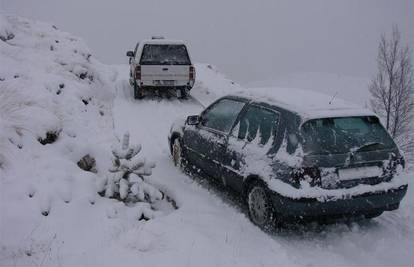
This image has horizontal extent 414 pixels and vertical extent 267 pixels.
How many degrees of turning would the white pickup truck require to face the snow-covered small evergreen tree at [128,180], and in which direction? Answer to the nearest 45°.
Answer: approximately 180°

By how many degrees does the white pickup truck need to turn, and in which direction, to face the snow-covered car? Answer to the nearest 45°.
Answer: approximately 180°

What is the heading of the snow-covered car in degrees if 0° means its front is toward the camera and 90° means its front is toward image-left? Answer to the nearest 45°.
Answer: approximately 135°

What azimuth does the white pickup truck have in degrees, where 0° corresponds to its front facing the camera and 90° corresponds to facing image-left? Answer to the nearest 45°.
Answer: approximately 180°
